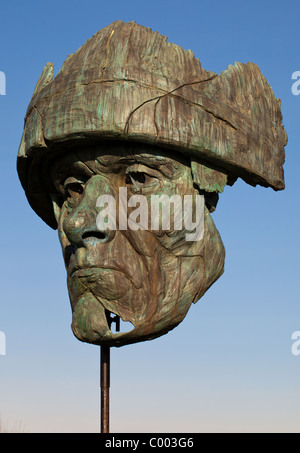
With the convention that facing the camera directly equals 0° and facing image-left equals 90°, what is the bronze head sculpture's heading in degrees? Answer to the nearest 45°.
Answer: approximately 45°
